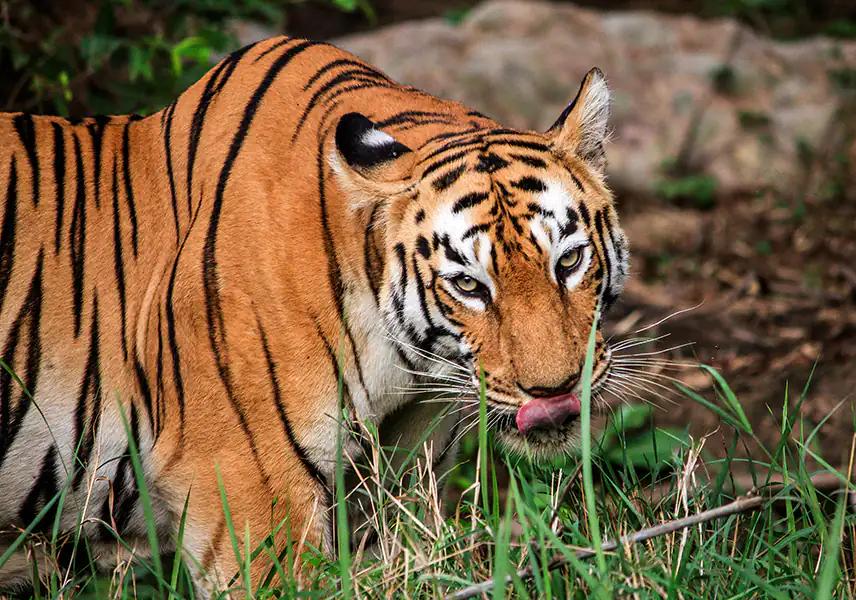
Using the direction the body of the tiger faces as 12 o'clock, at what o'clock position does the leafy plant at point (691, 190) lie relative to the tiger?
The leafy plant is roughly at 10 o'clock from the tiger.

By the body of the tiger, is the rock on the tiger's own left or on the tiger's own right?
on the tiger's own left

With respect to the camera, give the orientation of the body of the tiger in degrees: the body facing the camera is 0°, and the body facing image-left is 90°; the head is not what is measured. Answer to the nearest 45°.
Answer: approximately 270°

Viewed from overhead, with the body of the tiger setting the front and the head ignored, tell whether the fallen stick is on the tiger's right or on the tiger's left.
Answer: on the tiger's right
